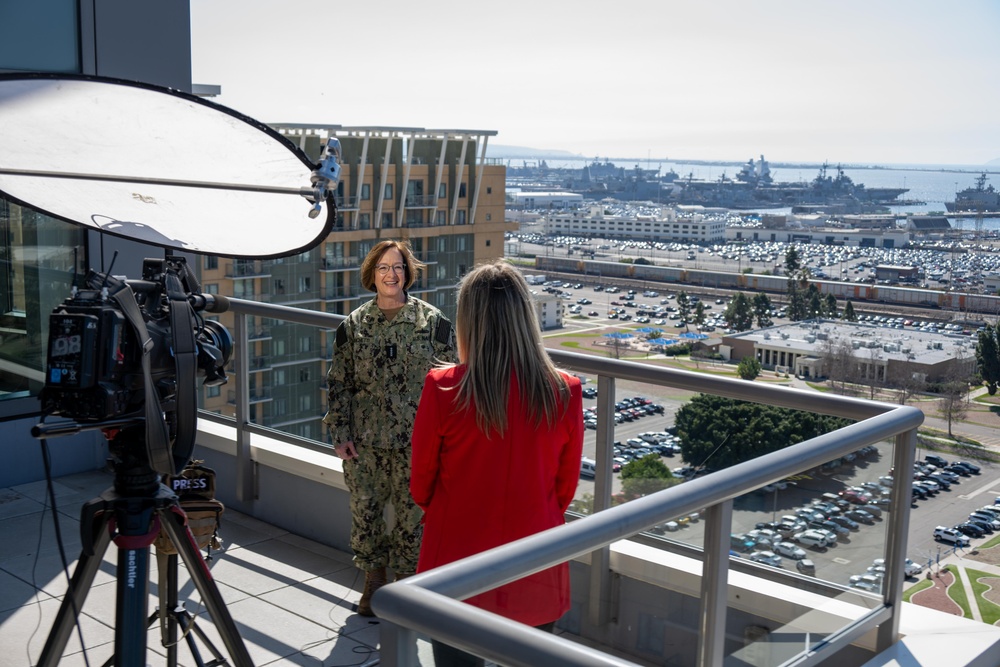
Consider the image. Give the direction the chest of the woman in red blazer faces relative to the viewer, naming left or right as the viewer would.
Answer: facing away from the viewer

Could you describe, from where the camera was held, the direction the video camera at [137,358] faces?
facing away from the viewer and to the right of the viewer

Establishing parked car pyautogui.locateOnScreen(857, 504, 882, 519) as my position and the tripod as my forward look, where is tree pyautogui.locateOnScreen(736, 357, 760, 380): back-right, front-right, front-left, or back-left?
back-right

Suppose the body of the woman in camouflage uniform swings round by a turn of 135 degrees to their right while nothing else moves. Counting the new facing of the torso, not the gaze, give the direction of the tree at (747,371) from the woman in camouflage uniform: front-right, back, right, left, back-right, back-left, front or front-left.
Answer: right

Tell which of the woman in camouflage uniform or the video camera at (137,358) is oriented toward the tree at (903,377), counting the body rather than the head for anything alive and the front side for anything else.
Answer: the video camera
